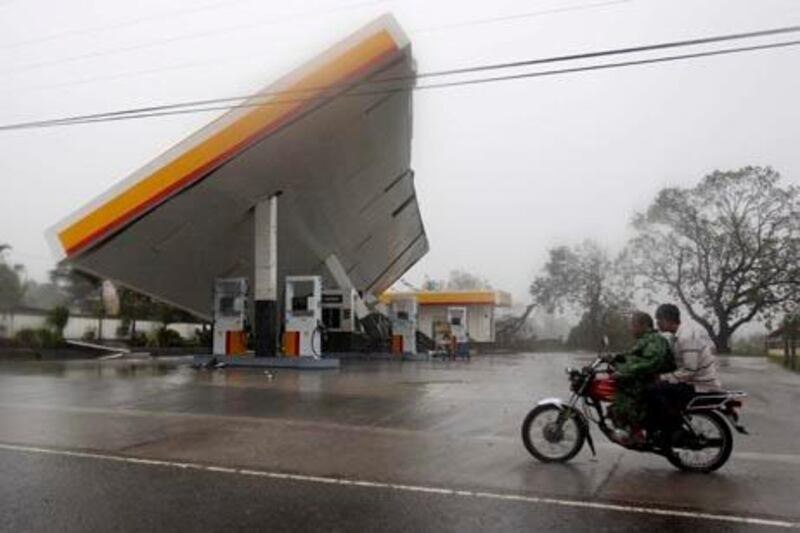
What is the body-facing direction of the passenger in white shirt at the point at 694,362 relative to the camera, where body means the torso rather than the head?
to the viewer's left

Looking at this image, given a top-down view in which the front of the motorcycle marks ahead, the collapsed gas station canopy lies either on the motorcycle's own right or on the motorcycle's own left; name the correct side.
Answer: on the motorcycle's own right

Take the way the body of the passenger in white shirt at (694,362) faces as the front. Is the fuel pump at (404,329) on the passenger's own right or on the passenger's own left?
on the passenger's own right

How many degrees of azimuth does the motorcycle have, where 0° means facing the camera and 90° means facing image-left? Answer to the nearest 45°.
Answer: approximately 90°

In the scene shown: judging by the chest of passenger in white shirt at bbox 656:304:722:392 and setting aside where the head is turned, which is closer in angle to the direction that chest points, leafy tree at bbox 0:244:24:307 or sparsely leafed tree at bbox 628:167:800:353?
the leafy tree

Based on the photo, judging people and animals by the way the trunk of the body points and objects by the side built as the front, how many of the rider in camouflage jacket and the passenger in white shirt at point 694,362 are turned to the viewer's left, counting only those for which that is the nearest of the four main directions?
2

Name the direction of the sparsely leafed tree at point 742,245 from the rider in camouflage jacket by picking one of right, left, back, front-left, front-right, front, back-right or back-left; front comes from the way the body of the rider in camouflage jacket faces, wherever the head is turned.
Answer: right

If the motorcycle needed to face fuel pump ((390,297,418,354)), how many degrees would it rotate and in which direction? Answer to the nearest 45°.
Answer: approximately 90° to its right

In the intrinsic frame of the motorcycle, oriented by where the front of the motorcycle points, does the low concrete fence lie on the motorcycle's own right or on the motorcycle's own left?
on the motorcycle's own right

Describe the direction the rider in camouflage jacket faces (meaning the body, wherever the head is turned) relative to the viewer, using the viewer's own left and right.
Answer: facing to the left of the viewer
